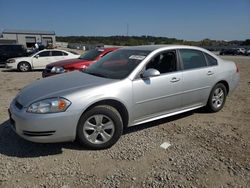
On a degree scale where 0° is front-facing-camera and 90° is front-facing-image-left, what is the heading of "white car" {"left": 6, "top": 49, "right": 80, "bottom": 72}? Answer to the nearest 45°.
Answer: approximately 90°

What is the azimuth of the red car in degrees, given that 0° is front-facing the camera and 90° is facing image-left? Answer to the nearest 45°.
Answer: approximately 45°

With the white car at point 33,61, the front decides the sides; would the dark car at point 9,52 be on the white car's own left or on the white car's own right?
on the white car's own right

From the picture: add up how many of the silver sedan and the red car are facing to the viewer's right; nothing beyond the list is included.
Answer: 0

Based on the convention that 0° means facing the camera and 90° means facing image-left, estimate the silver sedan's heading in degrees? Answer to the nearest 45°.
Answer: approximately 45°

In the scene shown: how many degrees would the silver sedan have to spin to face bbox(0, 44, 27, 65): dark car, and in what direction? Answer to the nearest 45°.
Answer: approximately 90° to its right

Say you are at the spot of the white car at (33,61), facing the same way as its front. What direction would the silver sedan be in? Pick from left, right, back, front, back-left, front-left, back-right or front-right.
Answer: left
